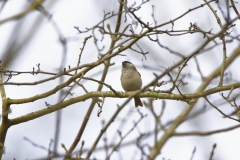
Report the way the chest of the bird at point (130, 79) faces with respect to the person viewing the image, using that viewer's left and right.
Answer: facing the viewer and to the left of the viewer
